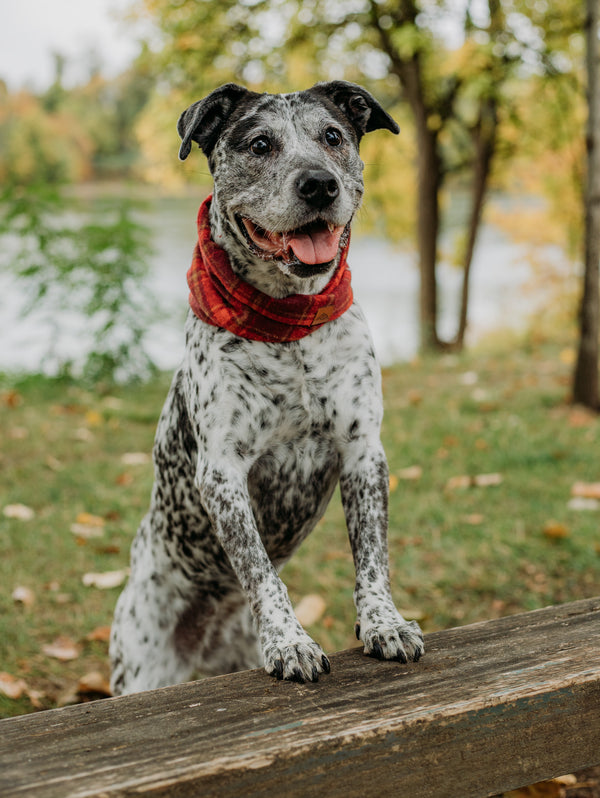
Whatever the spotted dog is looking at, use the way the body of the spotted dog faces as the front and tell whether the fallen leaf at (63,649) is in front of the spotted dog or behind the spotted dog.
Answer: behind

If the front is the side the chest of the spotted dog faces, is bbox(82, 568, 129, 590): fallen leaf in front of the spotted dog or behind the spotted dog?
behind

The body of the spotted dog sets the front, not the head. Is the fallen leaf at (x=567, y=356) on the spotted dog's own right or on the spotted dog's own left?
on the spotted dog's own left

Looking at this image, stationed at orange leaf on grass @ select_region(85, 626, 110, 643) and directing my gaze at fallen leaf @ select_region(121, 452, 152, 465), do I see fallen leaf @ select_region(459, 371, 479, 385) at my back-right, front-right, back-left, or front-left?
front-right

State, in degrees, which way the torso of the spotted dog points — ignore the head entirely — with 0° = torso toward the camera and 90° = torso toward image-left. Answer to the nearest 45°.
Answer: approximately 315°

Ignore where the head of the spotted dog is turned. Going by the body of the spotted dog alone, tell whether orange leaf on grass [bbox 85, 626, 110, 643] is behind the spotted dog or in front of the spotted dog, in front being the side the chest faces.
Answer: behind

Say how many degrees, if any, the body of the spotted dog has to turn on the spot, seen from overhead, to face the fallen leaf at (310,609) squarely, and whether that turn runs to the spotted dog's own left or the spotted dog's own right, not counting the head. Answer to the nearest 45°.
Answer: approximately 135° to the spotted dog's own left

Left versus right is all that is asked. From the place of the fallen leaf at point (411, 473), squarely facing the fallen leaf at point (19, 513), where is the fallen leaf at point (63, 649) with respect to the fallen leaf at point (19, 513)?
left
